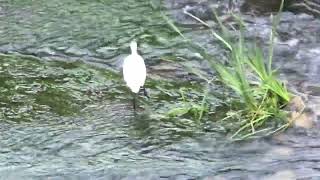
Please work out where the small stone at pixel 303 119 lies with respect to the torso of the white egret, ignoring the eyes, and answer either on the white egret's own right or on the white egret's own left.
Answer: on the white egret's own right

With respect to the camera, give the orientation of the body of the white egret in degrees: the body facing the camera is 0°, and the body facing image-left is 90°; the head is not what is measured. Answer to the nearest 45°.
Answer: approximately 180°
